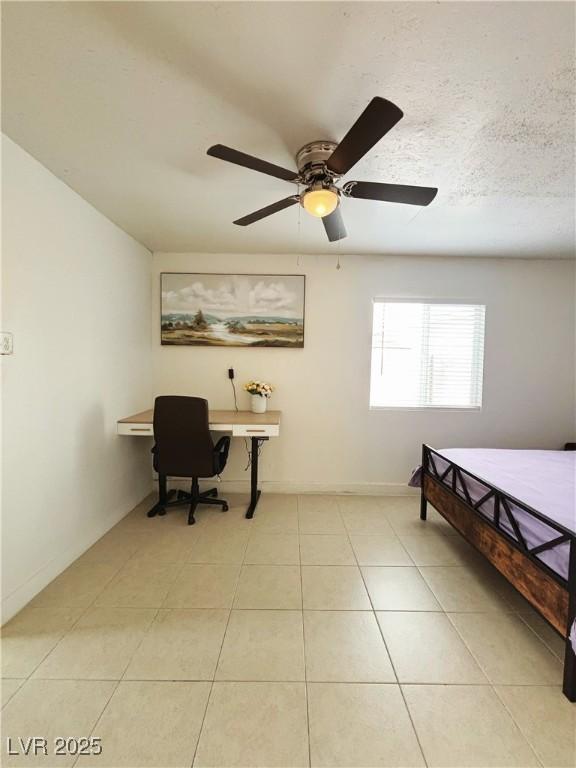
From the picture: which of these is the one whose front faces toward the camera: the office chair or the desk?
the desk

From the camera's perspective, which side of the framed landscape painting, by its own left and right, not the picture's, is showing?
front

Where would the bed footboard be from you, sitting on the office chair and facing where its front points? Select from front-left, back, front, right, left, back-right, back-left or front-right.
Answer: right

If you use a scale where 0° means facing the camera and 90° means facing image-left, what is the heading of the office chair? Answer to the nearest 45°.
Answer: approximately 225°

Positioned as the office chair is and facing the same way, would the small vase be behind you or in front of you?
in front

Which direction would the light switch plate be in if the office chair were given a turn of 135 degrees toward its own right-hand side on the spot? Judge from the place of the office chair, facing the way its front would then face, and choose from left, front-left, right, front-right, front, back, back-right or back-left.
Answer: front-right

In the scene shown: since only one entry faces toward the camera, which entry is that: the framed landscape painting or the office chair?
the framed landscape painting

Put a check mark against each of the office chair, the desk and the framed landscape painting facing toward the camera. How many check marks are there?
2

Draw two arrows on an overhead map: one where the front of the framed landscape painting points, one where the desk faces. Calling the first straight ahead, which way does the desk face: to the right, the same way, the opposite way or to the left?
the same way

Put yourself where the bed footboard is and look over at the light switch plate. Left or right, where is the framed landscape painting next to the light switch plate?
right
